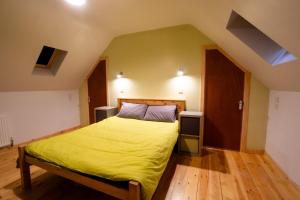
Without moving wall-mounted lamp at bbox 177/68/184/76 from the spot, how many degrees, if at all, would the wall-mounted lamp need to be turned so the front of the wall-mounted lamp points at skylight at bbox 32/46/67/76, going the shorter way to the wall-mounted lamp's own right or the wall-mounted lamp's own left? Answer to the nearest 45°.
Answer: approximately 90° to the wall-mounted lamp's own right

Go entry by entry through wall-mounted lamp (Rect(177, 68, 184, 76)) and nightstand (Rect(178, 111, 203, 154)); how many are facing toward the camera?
2

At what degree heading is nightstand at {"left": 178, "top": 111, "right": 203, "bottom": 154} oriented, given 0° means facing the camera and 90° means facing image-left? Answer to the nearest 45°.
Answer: approximately 0°

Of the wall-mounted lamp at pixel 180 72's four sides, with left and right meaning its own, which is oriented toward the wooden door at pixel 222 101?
left

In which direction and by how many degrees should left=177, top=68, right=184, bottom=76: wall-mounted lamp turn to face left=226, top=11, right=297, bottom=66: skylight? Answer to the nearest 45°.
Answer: approximately 45° to its left

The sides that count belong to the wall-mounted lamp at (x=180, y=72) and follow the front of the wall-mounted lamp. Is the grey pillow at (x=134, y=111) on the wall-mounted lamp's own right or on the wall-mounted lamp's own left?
on the wall-mounted lamp's own right

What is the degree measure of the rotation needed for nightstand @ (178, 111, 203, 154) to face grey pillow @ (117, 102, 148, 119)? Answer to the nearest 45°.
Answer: approximately 90° to its right

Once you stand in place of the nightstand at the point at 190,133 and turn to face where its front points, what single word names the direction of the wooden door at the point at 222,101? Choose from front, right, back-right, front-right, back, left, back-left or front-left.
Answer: back-left
